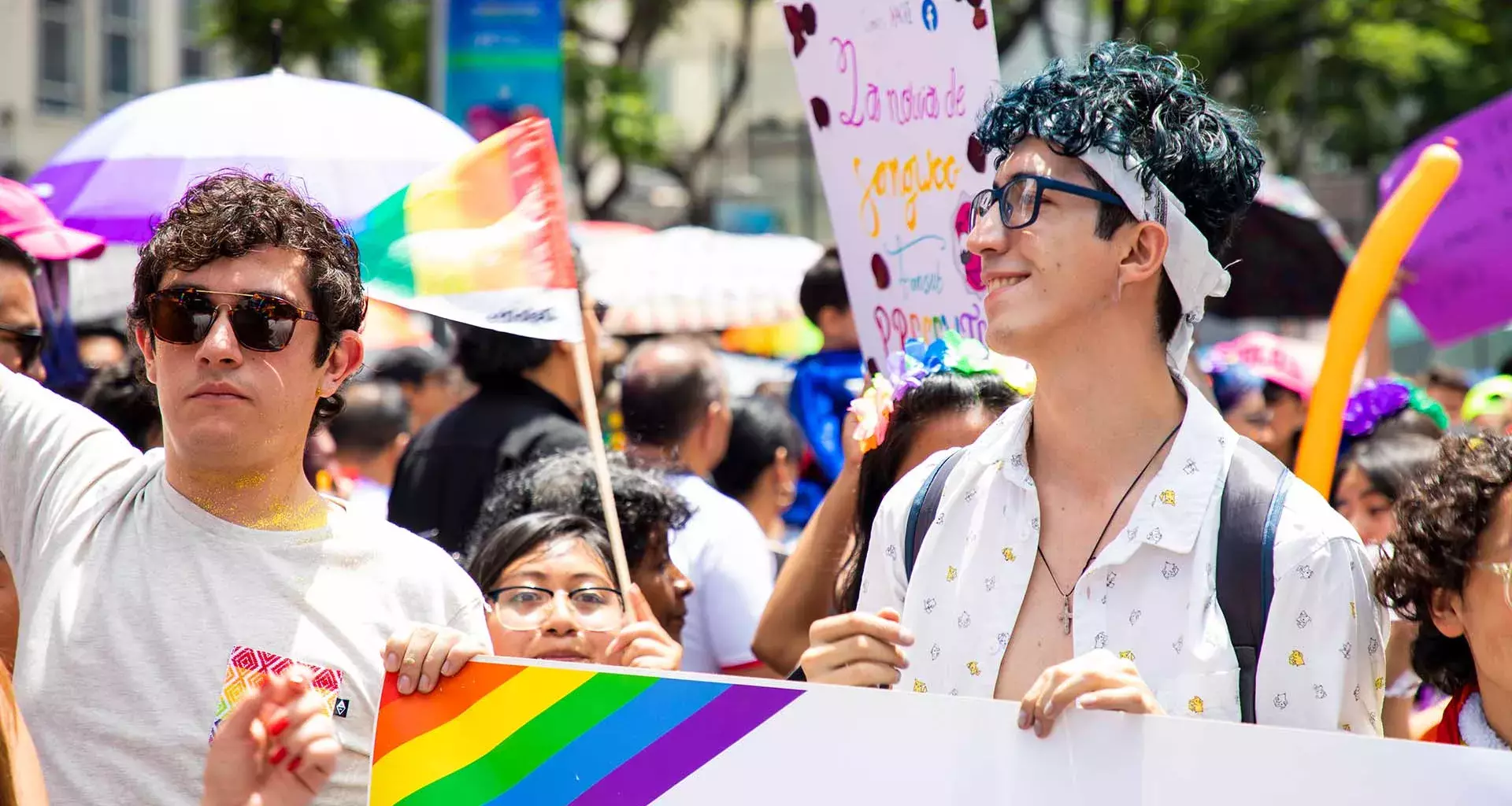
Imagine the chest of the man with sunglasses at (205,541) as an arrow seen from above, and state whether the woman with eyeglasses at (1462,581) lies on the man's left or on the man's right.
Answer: on the man's left

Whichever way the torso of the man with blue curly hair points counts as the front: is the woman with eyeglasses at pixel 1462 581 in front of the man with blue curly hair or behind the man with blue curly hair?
behind

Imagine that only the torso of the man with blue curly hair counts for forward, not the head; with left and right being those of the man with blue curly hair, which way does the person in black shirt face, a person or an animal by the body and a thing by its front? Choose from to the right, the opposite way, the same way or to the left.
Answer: the opposite way

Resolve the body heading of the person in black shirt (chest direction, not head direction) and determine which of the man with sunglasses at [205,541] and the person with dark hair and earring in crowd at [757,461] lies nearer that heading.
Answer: the person with dark hair and earring in crowd

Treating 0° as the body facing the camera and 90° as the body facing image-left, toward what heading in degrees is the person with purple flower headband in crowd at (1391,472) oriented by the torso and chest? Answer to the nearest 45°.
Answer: approximately 45°

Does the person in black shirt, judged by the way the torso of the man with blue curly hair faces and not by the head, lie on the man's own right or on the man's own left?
on the man's own right

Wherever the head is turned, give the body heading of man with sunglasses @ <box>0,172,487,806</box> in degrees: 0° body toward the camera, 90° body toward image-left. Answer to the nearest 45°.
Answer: approximately 0°

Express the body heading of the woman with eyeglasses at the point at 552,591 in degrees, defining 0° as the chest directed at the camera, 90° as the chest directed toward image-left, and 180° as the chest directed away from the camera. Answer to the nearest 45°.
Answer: approximately 0°

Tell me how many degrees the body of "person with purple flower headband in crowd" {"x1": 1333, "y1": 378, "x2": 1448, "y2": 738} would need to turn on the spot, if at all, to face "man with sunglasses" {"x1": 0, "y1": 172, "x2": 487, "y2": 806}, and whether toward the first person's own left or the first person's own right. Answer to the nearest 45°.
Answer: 0° — they already face them

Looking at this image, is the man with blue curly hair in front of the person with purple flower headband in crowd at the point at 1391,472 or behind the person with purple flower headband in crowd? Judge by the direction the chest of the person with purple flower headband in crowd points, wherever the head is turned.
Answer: in front
